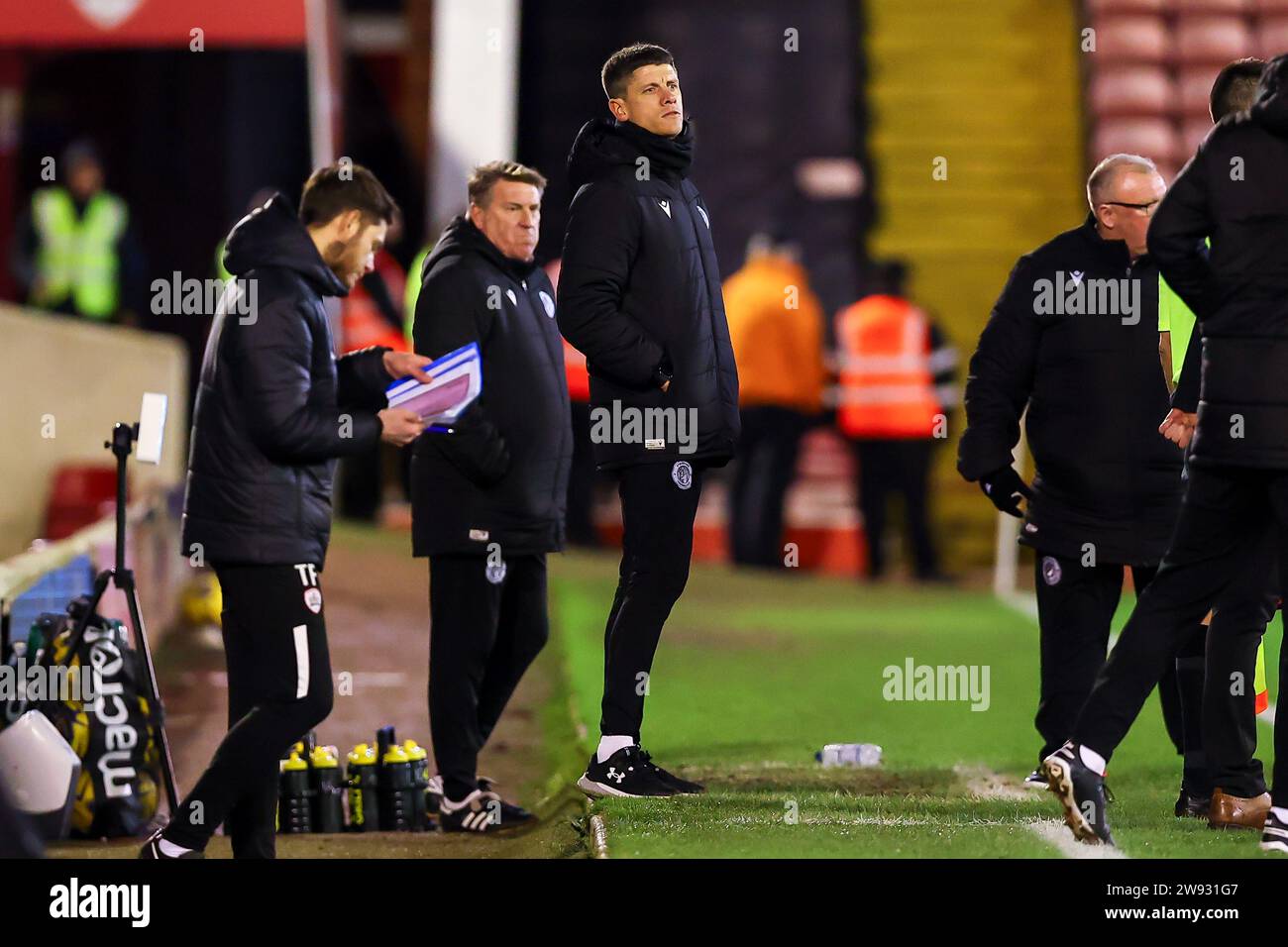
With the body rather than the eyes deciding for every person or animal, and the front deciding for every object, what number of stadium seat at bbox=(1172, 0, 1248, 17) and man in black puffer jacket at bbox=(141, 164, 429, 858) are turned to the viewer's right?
1

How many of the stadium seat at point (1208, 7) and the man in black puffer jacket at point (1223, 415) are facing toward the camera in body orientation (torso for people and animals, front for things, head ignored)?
1

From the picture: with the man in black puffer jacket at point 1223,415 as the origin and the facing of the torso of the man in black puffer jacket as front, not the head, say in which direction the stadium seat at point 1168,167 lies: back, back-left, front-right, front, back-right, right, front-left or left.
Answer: front-left

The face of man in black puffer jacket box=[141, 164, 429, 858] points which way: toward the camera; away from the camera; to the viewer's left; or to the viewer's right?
to the viewer's right

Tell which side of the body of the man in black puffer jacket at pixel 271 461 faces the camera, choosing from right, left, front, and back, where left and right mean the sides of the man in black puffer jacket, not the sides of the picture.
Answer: right

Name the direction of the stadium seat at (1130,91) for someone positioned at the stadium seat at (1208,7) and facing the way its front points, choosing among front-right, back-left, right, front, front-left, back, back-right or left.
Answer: front-right

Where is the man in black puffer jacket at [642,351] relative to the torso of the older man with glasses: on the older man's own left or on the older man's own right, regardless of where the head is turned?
on the older man's own right

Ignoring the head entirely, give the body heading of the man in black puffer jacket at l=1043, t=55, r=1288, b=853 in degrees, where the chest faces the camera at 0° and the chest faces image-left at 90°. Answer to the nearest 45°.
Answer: approximately 225°
